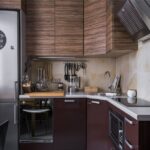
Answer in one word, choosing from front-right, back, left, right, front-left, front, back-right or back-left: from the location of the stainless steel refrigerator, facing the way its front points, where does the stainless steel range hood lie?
front-left

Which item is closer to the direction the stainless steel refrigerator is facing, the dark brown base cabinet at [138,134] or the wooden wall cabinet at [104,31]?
the dark brown base cabinet

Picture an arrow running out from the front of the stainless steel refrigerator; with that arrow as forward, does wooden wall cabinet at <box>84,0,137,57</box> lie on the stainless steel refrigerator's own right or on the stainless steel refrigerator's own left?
on the stainless steel refrigerator's own left

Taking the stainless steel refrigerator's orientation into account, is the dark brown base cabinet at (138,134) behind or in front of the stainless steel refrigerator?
in front

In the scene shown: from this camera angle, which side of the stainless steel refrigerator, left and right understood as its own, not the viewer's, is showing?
front
